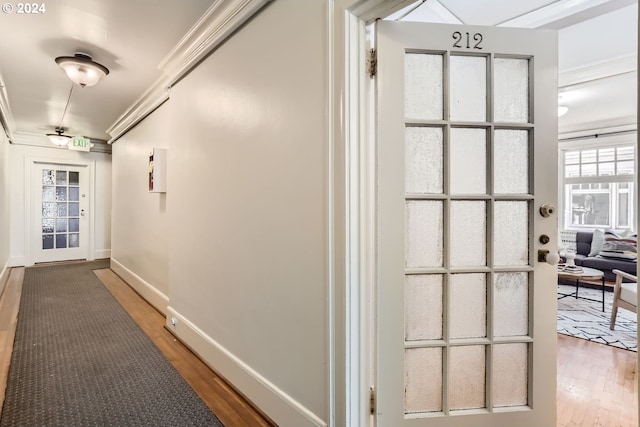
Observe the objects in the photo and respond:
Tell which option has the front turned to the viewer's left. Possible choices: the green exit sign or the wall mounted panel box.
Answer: the wall mounted panel box

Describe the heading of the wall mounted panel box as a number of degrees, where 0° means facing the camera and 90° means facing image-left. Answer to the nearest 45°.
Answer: approximately 90°

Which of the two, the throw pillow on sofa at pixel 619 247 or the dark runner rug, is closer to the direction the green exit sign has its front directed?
the dark runner rug

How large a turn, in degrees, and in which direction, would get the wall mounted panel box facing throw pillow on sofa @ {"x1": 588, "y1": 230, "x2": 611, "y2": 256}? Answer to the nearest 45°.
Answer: approximately 180°

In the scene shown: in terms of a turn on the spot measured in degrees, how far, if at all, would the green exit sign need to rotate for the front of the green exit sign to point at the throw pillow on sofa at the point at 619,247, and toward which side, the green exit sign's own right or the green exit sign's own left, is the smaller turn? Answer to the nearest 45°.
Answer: approximately 45° to the green exit sign's own left

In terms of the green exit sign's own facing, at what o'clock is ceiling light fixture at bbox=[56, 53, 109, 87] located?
The ceiling light fixture is roughly at 12 o'clock from the green exit sign.

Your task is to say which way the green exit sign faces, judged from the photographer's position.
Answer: facing the viewer

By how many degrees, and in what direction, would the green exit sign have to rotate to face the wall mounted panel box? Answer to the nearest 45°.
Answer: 0° — it already faces it

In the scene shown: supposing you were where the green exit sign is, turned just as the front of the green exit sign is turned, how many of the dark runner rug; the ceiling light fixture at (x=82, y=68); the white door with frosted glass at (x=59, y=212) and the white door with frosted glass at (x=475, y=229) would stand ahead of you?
3

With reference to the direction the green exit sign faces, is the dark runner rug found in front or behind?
in front

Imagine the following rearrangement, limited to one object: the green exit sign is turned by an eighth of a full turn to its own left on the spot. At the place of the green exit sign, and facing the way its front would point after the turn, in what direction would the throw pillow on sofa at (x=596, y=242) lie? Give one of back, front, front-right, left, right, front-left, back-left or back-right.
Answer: front
